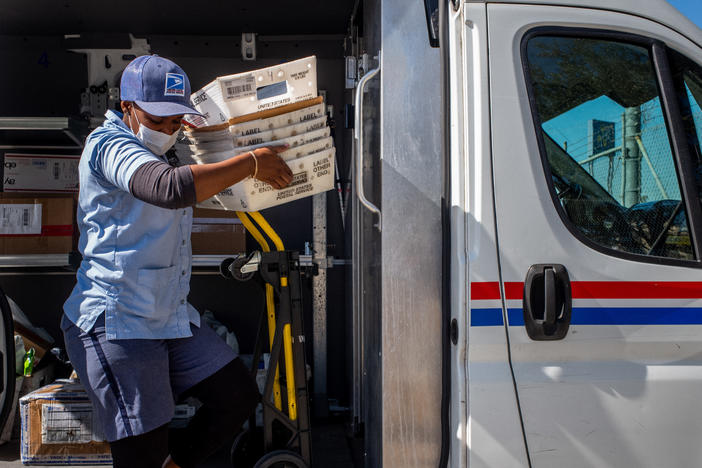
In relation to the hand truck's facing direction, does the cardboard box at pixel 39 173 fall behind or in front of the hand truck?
behind

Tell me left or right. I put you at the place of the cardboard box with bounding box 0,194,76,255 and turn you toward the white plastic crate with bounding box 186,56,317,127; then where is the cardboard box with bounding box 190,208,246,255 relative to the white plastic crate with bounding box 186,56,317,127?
left

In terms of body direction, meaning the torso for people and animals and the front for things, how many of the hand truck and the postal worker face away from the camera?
0

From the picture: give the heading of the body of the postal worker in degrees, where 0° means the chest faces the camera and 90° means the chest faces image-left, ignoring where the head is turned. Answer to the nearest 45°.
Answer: approximately 315°
